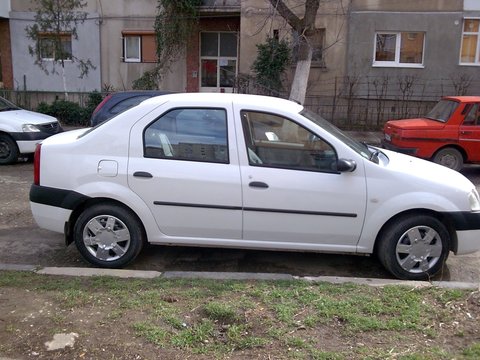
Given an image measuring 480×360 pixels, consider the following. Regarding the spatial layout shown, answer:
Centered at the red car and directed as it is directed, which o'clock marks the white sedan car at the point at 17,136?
The white sedan car is roughly at 7 o'clock from the red car.

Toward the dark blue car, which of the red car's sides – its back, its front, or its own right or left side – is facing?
back

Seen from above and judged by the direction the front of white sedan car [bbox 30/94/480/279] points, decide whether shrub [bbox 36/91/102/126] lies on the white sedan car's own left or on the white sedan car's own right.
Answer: on the white sedan car's own left

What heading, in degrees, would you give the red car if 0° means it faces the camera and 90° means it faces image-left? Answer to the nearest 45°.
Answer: approximately 225°

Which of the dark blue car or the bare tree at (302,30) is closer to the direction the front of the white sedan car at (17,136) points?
the dark blue car

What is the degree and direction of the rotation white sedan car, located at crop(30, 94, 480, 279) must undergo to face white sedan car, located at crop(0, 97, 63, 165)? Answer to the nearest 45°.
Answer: approximately 135° to its left

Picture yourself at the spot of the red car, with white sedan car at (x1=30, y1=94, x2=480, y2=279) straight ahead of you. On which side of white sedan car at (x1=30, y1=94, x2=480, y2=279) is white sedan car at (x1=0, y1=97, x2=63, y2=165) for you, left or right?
right

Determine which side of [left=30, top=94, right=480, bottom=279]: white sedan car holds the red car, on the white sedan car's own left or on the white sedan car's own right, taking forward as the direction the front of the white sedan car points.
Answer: on the white sedan car's own left

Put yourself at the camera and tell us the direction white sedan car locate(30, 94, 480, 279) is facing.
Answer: facing to the right of the viewer
